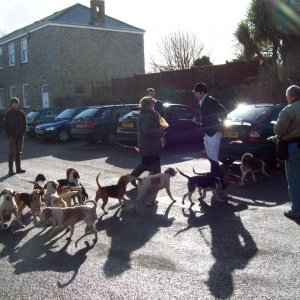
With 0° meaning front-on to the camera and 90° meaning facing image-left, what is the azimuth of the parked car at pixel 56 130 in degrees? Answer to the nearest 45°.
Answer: approximately 45°

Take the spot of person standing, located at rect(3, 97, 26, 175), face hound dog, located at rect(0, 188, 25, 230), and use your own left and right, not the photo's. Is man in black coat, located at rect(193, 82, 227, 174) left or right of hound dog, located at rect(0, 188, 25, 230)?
left

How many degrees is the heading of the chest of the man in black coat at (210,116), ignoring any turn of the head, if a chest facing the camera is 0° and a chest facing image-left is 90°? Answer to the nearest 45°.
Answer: approximately 90°

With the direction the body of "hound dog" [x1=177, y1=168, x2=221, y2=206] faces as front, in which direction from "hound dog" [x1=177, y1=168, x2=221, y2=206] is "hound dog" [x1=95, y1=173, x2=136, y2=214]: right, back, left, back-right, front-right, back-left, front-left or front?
back

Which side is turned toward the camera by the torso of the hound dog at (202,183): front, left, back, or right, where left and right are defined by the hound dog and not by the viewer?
right

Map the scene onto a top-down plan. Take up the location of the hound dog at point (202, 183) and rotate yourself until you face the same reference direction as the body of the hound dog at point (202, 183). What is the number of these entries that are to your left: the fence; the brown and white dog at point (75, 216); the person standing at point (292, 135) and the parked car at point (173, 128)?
2

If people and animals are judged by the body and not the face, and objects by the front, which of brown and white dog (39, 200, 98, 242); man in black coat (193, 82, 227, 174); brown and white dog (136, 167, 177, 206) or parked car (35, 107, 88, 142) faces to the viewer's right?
brown and white dog (136, 167, 177, 206)

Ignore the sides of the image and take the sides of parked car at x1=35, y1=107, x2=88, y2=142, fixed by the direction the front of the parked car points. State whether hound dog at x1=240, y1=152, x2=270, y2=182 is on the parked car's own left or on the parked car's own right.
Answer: on the parked car's own left

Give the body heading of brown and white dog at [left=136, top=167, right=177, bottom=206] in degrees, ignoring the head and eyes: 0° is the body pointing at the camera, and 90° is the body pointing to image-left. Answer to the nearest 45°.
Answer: approximately 270°

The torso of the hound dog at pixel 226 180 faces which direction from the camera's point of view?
to the viewer's right

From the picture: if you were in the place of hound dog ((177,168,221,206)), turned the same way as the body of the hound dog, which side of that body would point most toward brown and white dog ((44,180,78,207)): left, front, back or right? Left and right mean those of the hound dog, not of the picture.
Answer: back

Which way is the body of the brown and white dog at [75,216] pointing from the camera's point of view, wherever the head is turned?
to the viewer's left
